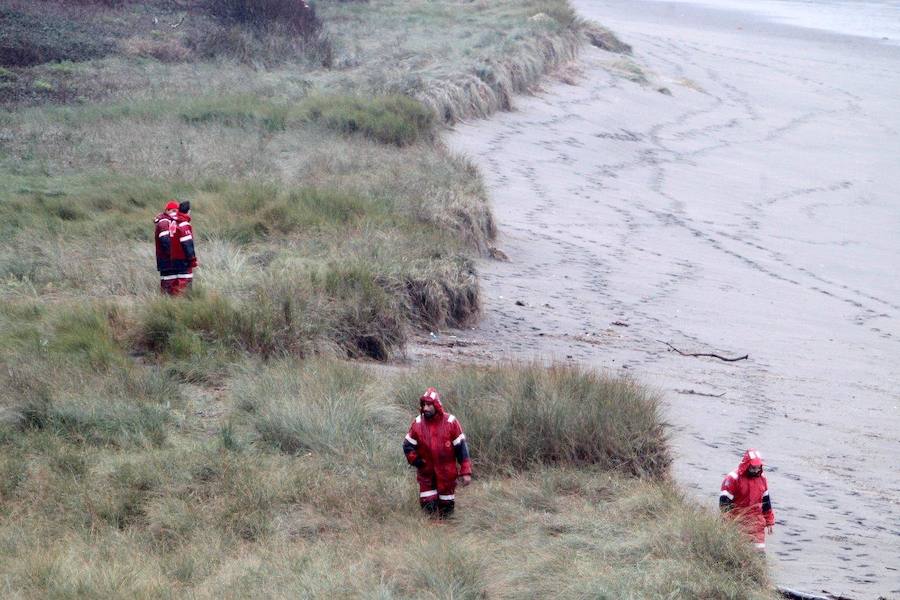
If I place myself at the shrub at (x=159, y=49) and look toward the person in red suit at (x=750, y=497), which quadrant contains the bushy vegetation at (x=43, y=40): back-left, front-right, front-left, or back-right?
back-right

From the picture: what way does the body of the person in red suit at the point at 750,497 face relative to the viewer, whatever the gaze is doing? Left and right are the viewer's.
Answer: facing the viewer and to the right of the viewer

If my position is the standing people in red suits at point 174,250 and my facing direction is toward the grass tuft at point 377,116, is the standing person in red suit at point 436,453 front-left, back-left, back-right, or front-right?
back-right

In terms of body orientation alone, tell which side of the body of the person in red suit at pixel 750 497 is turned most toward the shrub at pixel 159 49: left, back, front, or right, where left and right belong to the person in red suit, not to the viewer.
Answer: back

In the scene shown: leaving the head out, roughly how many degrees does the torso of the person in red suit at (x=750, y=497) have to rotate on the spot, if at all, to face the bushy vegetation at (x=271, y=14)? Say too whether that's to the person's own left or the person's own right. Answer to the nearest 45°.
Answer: approximately 180°

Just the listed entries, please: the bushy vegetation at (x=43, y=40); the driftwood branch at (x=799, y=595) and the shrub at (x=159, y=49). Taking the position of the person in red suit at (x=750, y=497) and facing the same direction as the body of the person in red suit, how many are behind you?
2

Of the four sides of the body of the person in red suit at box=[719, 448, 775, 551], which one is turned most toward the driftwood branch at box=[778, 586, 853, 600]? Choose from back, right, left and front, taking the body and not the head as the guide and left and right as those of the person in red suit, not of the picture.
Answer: front

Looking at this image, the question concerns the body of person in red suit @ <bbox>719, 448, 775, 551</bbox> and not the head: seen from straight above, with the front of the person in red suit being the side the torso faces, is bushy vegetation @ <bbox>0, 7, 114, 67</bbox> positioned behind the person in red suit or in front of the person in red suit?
behind

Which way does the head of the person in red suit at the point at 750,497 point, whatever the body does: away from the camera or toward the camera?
toward the camera

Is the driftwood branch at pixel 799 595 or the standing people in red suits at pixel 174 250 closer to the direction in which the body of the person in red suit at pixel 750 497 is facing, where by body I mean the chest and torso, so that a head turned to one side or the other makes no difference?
the driftwood branch
